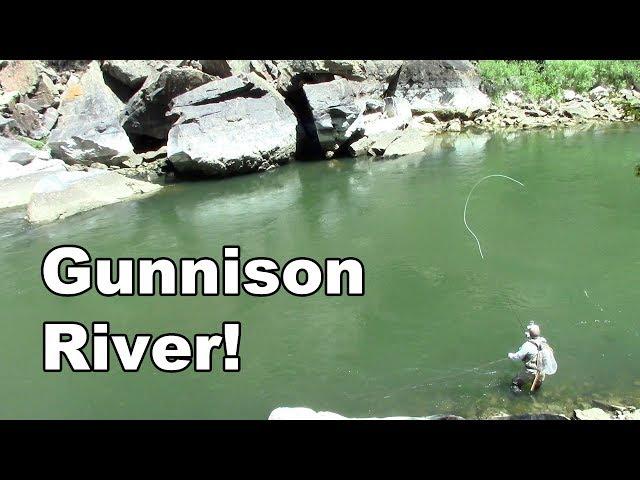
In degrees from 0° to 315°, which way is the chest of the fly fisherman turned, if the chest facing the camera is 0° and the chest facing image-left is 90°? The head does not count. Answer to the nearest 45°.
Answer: approximately 135°

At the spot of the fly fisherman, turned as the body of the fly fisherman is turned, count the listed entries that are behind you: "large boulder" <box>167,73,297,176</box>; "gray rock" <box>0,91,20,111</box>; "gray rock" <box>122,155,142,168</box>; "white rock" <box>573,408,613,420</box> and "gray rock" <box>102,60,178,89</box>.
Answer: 1

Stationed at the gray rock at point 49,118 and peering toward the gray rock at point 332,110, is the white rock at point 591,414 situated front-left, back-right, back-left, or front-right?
front-right

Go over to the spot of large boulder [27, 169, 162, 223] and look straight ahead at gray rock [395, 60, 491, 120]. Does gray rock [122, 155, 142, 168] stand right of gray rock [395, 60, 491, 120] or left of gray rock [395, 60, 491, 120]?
left

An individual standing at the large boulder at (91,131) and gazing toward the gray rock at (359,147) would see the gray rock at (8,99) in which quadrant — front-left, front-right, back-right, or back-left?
back-left

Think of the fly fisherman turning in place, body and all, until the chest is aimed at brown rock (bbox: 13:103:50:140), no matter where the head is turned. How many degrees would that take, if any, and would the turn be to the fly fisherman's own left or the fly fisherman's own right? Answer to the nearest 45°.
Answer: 0° — they already face it

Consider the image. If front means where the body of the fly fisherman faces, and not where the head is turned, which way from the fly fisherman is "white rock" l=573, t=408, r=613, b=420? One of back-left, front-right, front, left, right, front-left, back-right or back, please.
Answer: back

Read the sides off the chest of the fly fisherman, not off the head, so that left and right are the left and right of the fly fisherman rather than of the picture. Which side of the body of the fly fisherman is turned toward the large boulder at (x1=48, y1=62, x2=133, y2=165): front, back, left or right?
front

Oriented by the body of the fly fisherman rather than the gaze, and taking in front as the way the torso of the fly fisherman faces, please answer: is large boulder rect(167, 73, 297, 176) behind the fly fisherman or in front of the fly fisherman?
in front

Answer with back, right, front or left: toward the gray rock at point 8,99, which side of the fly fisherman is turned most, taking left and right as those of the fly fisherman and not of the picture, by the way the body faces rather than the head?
front

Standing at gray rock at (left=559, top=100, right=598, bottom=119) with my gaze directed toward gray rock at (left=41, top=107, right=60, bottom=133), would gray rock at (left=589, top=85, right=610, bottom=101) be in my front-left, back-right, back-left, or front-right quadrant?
back-right
